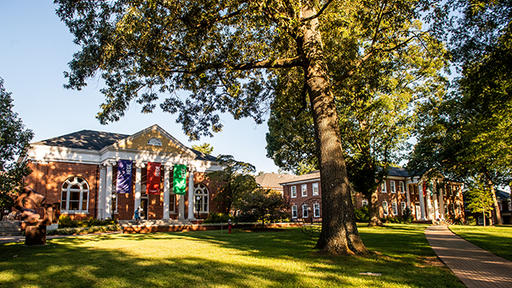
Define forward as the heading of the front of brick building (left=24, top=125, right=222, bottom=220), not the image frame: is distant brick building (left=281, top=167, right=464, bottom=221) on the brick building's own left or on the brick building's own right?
on the brick building's own left

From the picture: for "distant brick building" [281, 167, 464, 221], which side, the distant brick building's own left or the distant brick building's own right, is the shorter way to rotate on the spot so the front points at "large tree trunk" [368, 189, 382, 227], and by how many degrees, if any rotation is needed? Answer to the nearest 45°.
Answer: approximately 45° to the distant brick building's own right

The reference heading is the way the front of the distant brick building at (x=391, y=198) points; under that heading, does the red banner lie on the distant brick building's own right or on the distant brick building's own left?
on the distant brick building's own right

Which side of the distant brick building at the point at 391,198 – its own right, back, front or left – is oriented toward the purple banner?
right

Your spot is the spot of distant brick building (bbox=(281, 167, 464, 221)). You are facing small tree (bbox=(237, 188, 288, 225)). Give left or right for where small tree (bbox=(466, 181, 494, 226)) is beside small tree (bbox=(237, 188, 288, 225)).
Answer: left

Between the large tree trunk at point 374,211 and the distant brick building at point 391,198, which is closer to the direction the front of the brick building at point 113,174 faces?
the large tree trunk
